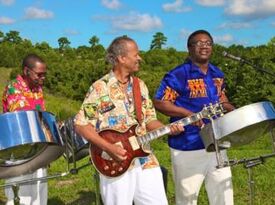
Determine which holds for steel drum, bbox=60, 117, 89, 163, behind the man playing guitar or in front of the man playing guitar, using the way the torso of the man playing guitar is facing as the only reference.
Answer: behind

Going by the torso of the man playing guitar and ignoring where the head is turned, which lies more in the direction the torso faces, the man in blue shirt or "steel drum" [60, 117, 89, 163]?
the man in blue shirt

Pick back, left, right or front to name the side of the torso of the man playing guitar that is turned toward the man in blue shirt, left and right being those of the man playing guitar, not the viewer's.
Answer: left

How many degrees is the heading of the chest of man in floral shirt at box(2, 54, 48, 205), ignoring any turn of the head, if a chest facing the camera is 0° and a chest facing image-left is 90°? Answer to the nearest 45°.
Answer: approximately 315°

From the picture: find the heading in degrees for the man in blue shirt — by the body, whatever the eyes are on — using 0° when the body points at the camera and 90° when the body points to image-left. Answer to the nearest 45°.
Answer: approximately 315°

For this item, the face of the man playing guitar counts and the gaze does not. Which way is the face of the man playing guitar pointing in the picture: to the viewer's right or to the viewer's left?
to the viewer's right

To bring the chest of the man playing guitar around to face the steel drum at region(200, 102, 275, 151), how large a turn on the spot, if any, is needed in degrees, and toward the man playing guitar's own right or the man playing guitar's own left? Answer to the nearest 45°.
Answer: approximately 45° to the man playing guitar's own left
